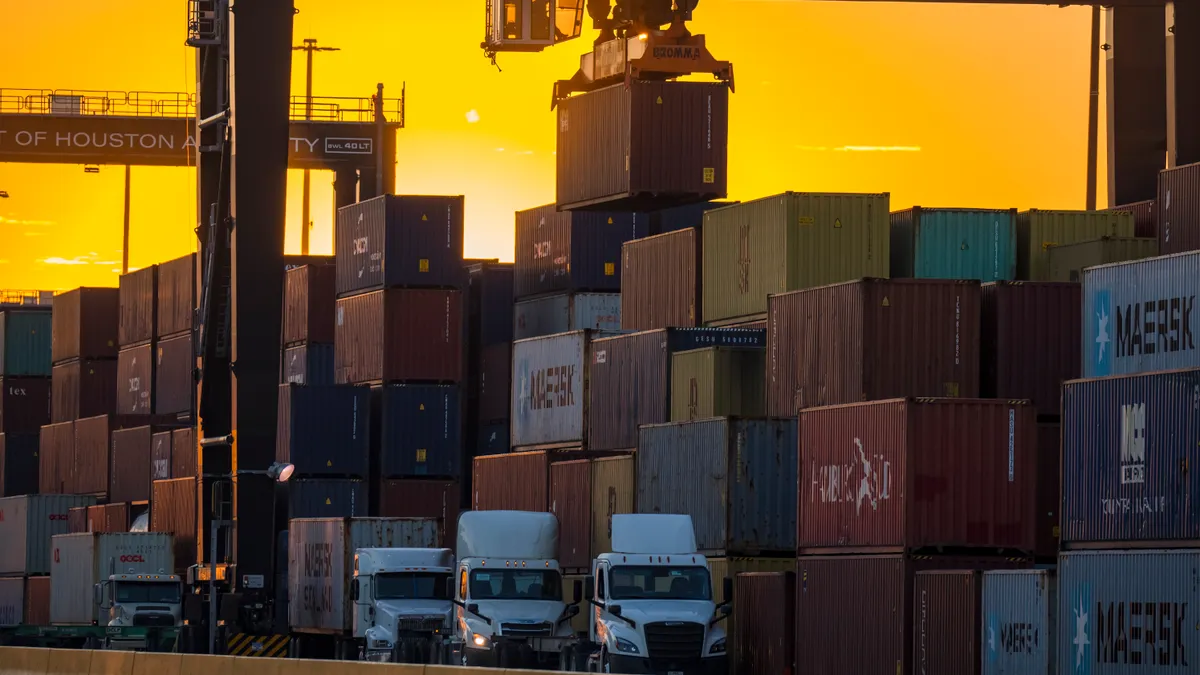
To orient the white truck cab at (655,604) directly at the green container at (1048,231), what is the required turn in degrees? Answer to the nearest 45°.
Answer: approximately 135° to its left

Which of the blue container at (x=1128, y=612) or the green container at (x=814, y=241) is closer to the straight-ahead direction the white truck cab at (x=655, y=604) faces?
the blue container

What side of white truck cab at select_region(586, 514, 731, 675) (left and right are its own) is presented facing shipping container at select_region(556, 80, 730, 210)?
back

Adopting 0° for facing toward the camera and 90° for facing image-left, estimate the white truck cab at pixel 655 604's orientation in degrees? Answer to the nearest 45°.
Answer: approximately 0°

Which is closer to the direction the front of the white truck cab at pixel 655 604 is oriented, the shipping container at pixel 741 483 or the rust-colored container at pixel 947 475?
the rust-colored container

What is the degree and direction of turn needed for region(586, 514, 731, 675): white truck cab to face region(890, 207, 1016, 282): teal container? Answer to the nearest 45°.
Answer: approximately 135° to its left

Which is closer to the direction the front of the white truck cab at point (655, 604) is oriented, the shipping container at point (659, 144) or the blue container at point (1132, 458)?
the blue container

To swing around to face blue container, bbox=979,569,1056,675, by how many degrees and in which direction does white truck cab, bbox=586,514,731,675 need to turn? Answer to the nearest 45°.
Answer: approximately 45° to its left

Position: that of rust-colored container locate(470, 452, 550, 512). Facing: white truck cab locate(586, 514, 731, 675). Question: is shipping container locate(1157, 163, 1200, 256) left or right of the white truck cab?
left

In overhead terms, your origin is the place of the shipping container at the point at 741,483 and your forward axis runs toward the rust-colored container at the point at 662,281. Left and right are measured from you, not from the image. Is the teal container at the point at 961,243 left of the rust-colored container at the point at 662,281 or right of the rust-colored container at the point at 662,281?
right

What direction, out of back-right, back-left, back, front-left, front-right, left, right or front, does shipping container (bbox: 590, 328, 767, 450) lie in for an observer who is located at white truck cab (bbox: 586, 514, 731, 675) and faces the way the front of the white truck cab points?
back

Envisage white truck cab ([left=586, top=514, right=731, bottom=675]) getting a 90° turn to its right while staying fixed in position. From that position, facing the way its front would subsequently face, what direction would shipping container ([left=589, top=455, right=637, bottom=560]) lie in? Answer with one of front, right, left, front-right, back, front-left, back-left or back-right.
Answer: right

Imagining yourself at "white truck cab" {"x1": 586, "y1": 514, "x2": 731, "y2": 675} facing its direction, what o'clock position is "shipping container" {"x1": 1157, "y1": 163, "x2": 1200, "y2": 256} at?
The shipping container is roughly at 8 o'clock from the white truck cab.

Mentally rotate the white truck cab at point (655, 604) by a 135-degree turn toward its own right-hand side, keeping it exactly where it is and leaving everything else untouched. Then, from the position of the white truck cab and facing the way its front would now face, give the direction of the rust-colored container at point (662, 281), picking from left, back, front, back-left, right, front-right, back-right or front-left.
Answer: front-right
